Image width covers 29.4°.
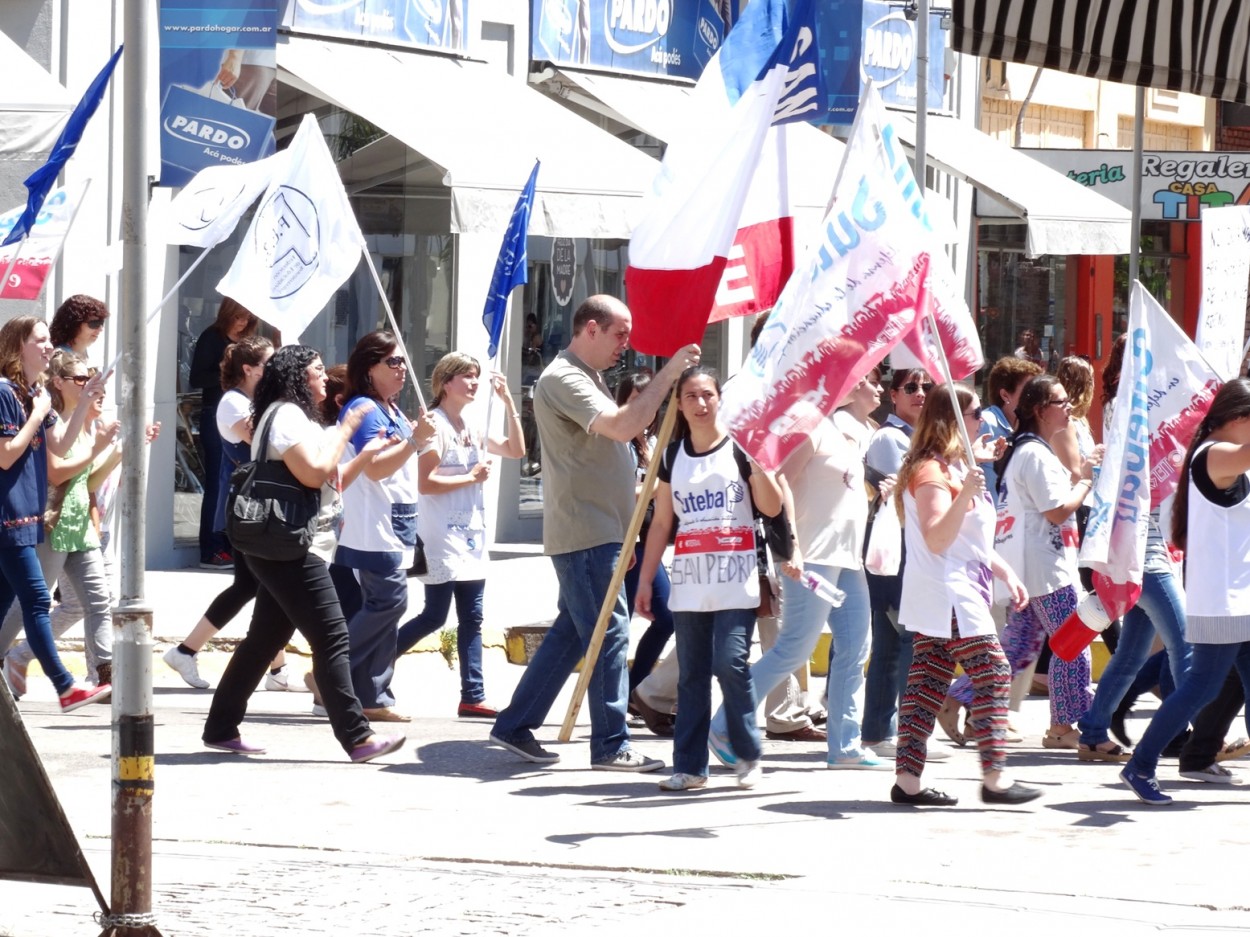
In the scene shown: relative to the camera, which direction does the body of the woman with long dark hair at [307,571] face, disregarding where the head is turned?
to the viewer's right

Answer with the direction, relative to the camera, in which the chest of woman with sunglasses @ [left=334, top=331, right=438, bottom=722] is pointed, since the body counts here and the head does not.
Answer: to the viewer's right

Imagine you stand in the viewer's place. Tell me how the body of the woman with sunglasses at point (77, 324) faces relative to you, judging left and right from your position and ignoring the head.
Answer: facing to the right of the viewer

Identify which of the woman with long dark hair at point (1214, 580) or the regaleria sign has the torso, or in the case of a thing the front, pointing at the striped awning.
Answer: the regaleria sign

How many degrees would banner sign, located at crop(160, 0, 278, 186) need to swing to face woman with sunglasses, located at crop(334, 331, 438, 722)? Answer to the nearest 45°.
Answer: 0° — it already faces them
